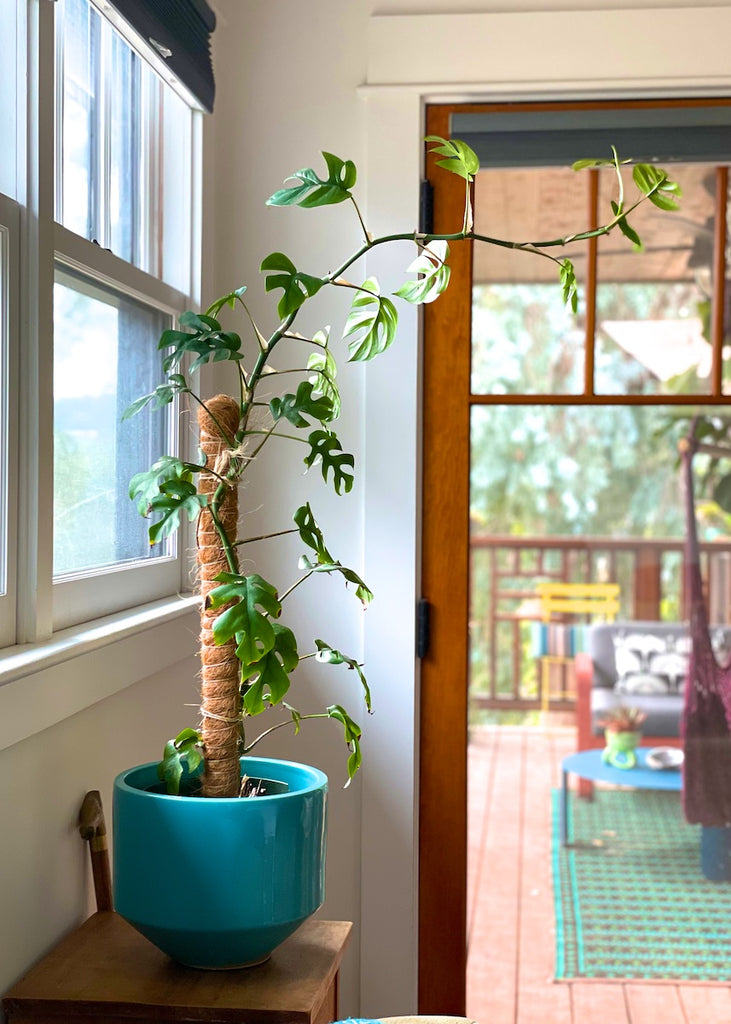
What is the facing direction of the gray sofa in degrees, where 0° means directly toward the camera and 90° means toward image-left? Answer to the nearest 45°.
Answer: approximately 0°

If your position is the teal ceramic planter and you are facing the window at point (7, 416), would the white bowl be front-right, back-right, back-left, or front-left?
back-right
